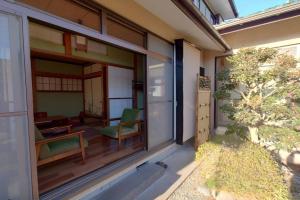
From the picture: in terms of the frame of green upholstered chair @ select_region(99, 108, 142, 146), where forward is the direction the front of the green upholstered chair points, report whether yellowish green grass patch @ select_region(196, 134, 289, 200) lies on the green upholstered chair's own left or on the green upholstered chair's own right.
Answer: on the green upholstered chair's own left

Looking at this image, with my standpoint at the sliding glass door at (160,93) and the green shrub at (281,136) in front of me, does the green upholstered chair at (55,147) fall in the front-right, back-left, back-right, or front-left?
back-right

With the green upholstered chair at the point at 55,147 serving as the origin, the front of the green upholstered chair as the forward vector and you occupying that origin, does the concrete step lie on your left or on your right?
on your right

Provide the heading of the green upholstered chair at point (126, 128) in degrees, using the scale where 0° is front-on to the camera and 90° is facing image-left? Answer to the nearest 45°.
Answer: approximately 45°

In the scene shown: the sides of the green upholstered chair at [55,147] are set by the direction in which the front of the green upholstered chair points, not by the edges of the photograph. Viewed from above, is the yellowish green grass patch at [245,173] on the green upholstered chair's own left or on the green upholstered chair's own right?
on the green upholstered chair's own right

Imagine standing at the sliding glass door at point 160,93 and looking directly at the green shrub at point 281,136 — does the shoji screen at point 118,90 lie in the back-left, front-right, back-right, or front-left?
back-left

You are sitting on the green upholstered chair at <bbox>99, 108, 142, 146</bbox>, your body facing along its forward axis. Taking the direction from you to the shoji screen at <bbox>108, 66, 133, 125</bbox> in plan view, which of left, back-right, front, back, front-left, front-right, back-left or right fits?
back-right

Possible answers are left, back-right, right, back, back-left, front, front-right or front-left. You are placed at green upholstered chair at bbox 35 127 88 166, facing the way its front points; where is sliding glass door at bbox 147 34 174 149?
front-right

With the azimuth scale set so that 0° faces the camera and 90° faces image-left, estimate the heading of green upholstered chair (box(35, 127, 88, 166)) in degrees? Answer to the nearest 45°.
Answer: approximately 225°
